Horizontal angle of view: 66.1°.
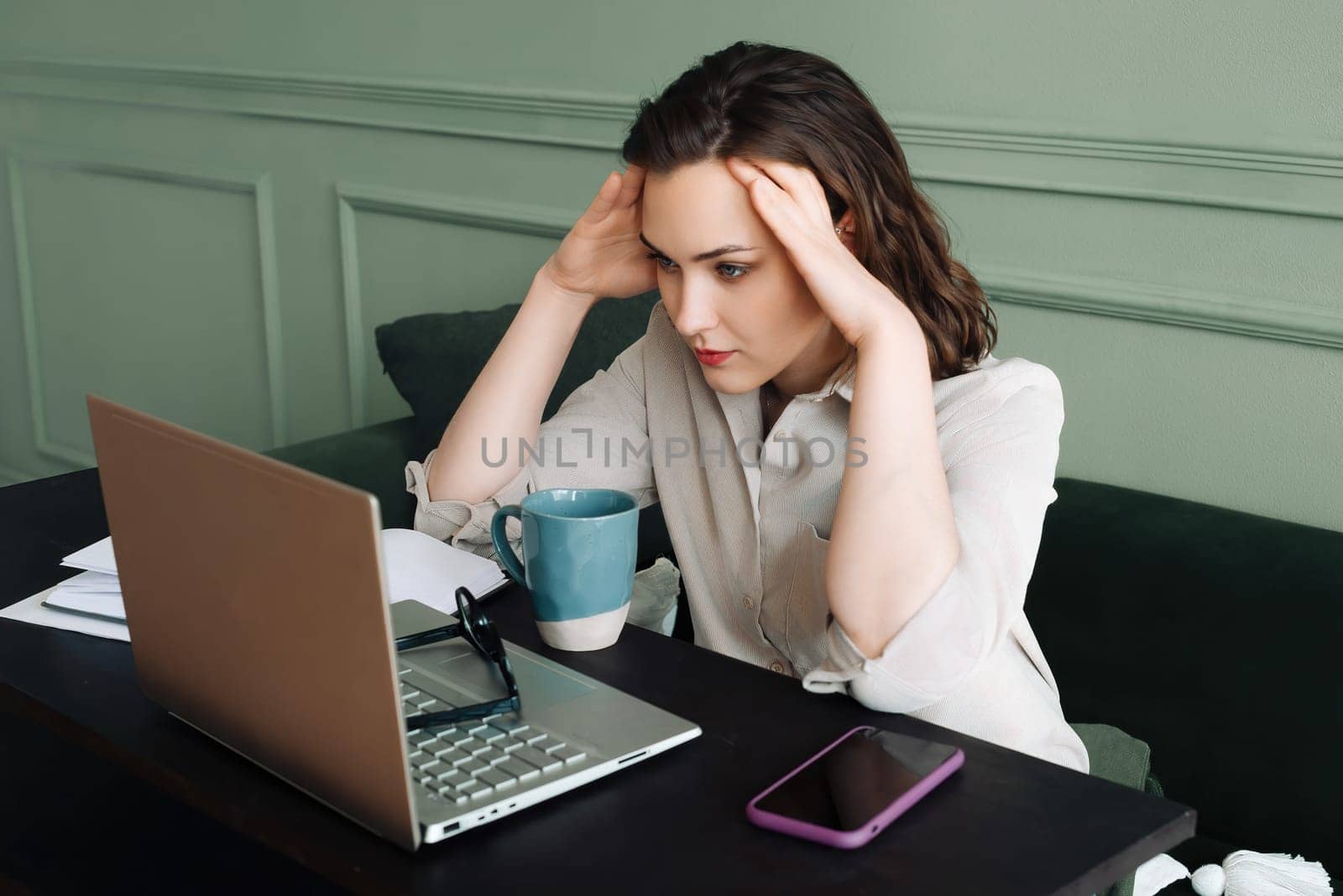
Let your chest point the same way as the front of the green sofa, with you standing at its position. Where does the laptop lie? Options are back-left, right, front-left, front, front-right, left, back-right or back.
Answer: front

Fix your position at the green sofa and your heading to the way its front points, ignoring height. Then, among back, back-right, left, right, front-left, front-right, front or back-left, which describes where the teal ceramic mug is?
front

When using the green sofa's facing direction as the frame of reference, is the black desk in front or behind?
in front

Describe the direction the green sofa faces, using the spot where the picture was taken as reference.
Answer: facing the viewer and to the left of the viewer

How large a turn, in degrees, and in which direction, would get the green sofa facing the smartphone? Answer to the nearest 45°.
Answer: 0° — it already faces it

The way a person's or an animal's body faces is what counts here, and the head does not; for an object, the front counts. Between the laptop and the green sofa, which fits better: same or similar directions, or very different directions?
very different directions

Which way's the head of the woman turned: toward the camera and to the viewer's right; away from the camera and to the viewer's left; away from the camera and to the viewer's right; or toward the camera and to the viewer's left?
toward the camera and to the viewer's left

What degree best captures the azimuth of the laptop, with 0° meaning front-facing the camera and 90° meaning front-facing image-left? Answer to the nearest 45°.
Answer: approximately 225°

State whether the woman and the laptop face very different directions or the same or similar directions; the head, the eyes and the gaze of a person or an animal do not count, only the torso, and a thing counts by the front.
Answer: very different directions
